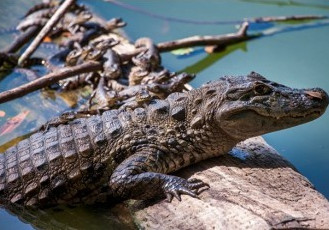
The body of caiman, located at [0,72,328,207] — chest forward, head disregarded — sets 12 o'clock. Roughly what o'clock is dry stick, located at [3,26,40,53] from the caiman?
The dry stick is roughly at 8 o'clock from the caiman.

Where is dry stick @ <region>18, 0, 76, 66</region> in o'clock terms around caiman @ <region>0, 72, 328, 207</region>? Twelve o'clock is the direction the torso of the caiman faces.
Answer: The dry stick is roughly at 8 o'clock from the caiman.

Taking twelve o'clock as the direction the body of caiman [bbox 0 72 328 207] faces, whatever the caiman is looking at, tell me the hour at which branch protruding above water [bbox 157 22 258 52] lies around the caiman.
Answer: The branch protruding above water is roughly at 9 o'clock from the caiman.

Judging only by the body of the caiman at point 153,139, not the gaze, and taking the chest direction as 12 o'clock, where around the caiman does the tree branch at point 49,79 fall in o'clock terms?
The tree branch is roughly at 8 o'clock from the caiman.

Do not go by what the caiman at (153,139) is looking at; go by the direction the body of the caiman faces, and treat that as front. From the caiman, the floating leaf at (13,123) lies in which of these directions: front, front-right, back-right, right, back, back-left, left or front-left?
back-left

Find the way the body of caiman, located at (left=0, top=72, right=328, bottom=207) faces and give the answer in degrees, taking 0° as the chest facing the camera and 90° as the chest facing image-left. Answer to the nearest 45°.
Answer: approximately 270°

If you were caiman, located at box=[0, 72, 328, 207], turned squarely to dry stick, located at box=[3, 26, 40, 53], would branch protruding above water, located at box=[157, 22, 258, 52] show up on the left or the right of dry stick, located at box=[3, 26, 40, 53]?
right

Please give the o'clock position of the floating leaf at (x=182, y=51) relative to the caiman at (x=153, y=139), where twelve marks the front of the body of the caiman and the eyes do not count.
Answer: The floating leaf is roughly at 9 o'clock from the caiman.

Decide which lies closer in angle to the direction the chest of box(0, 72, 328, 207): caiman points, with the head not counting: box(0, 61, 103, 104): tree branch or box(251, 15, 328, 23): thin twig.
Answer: the thin twig

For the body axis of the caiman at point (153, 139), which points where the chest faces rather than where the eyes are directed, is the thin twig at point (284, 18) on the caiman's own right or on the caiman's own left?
on the caiman's own left
